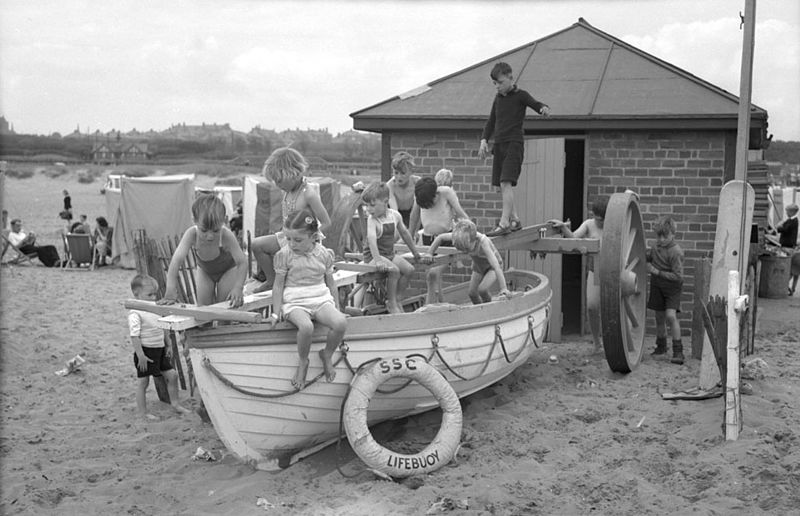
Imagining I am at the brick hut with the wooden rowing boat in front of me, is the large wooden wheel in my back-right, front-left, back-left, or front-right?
front-left

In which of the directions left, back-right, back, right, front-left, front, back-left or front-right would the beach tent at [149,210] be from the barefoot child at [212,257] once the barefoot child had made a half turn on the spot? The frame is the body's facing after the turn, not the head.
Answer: front

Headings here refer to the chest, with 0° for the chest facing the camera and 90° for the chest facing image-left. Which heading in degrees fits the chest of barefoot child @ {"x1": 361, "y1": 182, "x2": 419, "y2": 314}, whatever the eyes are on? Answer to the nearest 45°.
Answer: approximately 315°

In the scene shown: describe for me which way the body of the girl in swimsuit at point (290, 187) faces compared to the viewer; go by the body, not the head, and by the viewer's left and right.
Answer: facing the viewer and to the left of the viewer

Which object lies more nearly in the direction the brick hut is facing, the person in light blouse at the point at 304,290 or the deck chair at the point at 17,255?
the person in light blouse

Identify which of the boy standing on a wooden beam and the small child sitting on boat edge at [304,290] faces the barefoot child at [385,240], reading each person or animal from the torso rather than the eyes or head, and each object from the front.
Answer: the boy standing on a wooden beam

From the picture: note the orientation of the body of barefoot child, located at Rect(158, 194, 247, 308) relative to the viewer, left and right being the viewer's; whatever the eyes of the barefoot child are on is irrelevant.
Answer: facing the viewer

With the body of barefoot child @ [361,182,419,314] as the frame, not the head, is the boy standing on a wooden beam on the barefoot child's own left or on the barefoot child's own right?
on the barefoot child's own left

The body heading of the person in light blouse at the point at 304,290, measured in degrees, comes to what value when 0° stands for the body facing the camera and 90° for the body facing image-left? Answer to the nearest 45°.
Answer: approximately 0°

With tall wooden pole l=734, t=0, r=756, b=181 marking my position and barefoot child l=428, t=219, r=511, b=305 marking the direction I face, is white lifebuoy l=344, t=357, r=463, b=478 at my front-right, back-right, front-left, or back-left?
front-left

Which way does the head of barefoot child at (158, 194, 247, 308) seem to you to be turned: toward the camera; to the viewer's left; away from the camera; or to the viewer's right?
toward the camera

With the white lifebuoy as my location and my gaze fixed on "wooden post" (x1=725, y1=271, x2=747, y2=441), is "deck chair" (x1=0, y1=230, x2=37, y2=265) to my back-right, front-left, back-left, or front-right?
back-left

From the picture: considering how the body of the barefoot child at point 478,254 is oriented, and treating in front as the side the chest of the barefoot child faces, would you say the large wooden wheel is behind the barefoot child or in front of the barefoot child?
behind
